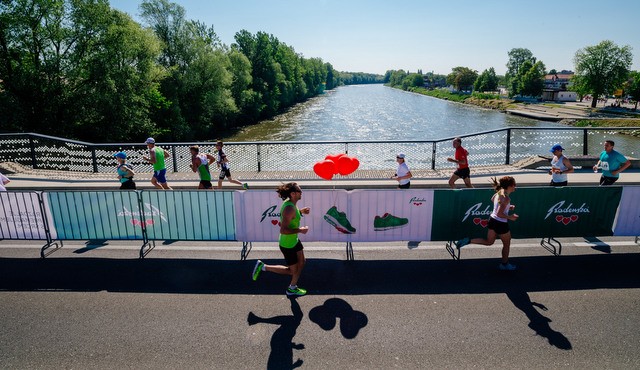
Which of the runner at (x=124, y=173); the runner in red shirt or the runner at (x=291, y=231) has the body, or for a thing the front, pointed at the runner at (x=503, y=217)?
the runner at (x=291, y=231)

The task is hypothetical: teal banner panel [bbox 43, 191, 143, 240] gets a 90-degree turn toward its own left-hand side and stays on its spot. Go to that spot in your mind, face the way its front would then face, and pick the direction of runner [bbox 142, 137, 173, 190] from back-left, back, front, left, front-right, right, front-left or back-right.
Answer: front-left

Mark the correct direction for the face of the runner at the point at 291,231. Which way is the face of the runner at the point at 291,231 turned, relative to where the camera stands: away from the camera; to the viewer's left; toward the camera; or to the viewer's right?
to the viewer's right

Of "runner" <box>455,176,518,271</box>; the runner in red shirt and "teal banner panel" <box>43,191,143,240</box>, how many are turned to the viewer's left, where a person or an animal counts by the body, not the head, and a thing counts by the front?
1

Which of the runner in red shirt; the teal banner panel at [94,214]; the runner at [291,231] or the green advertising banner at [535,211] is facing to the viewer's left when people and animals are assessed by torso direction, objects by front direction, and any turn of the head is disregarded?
the runner in red shirt

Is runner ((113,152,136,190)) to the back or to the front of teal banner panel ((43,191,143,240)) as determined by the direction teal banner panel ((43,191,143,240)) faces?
to the back

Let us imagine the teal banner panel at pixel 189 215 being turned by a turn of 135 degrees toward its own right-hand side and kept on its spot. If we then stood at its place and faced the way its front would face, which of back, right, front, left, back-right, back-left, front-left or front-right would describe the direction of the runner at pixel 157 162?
front-right

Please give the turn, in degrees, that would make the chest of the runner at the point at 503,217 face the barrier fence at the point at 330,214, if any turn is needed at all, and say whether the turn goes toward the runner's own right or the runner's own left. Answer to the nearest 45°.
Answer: approximately 180°

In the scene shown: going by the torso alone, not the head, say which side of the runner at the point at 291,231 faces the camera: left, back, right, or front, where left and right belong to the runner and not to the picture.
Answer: right

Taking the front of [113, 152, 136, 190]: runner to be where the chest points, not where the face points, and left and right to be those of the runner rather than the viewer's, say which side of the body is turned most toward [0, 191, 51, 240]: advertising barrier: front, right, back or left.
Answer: front

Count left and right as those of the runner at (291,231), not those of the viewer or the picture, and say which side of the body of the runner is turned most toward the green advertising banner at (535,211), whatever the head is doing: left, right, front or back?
front

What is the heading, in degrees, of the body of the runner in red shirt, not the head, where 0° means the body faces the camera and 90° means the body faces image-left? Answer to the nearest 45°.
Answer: approximately 90°

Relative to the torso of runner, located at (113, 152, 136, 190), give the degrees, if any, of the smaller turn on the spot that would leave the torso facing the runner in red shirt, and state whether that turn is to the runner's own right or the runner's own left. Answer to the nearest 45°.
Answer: approximately 180°

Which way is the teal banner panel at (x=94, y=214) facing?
toward the camera

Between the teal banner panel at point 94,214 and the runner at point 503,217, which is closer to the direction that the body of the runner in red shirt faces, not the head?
the teal banner panel

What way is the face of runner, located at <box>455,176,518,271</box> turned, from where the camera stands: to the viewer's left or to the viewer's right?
to the viewer's right

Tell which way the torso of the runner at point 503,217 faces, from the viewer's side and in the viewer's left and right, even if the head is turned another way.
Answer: facing to the right of the viewer
